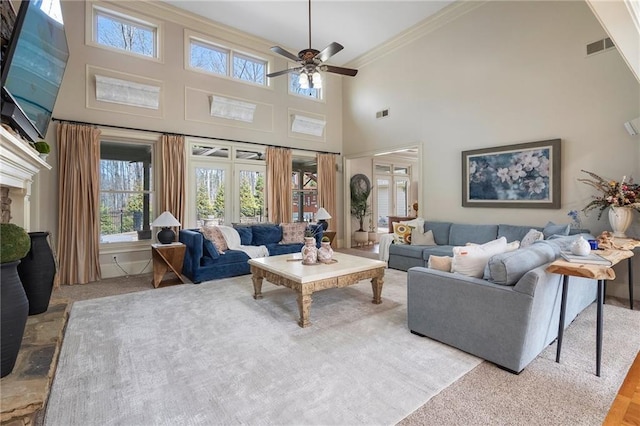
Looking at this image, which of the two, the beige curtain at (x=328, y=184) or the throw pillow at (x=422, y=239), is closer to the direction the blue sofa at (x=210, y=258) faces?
the throw pillow

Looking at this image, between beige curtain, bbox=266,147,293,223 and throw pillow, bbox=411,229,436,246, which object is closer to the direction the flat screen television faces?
the throw pillow

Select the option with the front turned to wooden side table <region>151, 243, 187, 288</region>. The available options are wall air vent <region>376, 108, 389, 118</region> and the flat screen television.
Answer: the wall air vent

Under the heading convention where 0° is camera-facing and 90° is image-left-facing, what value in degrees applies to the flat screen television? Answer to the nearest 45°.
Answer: approximately 315°

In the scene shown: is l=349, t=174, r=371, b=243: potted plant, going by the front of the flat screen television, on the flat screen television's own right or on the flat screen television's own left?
on the flat screen television's own left

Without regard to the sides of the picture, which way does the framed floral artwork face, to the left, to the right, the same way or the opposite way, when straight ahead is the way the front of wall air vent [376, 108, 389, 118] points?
the same way

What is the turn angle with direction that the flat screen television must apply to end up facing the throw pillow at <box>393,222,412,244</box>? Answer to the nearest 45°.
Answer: approximately 45° to its left

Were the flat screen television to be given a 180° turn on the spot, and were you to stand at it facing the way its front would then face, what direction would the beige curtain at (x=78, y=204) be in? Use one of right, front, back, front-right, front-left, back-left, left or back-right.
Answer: front-right

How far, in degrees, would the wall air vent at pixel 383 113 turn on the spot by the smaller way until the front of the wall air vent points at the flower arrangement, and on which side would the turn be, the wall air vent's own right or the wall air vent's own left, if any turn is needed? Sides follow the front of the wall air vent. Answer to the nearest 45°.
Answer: approximately 90° to the wall air vent's own left

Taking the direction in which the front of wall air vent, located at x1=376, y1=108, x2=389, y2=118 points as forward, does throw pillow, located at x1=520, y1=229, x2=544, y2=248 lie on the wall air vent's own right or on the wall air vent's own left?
on the wall air vent's own left

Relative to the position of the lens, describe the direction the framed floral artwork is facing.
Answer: facing the viewer and to the left of the viewer

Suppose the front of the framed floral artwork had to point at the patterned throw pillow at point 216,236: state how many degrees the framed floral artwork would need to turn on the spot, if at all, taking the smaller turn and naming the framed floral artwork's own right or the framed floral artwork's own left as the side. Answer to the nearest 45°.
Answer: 0° — it already faces it

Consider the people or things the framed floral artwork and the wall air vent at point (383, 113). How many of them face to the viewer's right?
0

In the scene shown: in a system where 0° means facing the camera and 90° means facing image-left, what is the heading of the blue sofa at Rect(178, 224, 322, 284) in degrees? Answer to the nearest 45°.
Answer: approximately 315°

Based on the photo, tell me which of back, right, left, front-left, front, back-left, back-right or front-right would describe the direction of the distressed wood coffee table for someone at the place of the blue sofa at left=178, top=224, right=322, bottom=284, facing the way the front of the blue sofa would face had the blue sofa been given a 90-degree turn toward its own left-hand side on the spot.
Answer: right

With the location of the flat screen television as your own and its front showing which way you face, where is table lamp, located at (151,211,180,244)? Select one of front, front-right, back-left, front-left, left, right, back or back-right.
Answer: left
